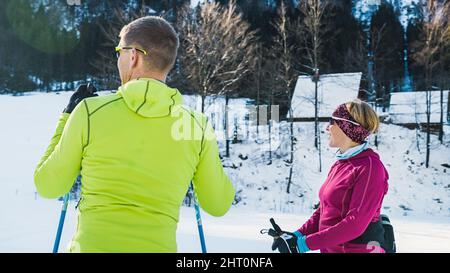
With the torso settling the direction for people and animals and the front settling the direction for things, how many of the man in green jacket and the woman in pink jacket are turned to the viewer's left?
1

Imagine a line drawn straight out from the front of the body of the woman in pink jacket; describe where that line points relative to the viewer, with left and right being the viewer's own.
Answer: facing to the left of the viewer

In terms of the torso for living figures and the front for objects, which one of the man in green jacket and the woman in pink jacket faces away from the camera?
the man in green jacket

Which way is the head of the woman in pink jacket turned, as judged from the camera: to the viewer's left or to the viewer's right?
to the viewer's left

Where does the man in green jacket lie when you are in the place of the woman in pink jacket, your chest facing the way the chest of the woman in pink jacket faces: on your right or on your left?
on your left

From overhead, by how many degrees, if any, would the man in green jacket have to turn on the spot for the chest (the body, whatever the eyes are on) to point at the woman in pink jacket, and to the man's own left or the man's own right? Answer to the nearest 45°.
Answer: approximately 45° to the man's own right

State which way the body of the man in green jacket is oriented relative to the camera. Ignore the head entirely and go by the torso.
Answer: away from the camera
